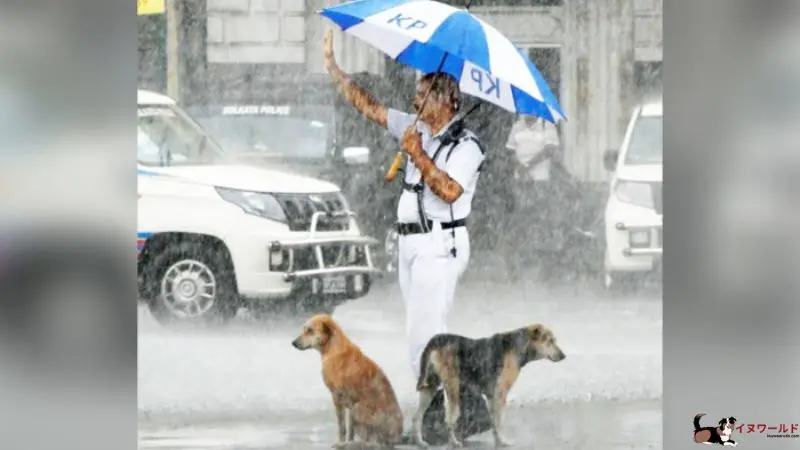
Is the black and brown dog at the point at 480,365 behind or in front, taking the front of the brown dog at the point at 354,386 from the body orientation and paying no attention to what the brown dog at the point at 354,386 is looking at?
behind

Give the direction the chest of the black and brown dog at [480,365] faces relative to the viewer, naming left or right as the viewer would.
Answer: facing to the right of the viewer

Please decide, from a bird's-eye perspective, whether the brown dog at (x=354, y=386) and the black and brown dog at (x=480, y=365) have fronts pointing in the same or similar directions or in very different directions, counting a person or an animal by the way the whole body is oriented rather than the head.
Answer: very different directions

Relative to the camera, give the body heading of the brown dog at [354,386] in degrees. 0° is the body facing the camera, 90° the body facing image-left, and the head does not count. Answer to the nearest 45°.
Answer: approximately 90°

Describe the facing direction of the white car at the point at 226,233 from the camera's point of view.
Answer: facing the viewer and to the right of the viewer

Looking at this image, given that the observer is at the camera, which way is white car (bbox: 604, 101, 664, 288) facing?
facing the viewer

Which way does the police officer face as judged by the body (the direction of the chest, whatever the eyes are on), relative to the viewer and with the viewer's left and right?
facing the viewer and to the left of the viewer

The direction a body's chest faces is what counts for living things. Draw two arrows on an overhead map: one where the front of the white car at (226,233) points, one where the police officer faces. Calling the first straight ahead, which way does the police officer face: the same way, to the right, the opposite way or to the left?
to the right
